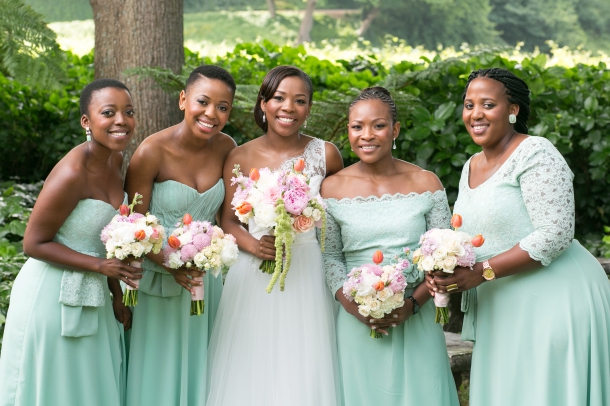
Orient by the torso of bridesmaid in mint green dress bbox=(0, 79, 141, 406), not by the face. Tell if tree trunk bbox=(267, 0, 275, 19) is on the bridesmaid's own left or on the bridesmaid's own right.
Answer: on the bridesmaid's own left

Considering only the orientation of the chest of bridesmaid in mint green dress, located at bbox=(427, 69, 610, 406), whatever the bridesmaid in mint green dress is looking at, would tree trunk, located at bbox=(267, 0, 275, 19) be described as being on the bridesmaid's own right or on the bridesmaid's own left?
on the bridesmaid's own right

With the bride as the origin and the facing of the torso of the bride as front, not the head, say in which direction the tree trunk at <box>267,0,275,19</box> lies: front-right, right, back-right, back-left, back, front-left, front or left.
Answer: back

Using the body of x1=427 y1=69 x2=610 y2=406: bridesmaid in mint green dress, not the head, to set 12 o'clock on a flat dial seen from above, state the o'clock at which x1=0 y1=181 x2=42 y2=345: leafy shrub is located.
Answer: The leafy shrub is roughly at 2 o'clock from the bridesmaid in mint green dress.

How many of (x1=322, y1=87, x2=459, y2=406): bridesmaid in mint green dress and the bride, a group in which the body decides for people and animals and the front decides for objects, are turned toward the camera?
2

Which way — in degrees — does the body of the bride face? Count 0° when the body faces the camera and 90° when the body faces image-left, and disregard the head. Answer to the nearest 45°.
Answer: approximately 0°

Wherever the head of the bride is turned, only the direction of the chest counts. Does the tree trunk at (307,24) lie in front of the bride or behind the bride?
behind

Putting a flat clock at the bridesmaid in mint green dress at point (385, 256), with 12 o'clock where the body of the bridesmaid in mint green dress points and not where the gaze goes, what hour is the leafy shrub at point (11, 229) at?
The leafy shrub is roughly at 4 o'clock from the bridesmaid in mint green dress.

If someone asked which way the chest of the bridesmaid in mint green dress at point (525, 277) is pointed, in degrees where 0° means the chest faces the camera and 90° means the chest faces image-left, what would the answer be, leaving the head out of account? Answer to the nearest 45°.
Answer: approximately 45°

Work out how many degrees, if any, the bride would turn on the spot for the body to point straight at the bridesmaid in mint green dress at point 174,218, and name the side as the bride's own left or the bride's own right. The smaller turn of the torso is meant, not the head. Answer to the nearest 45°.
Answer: approximately 90° to the bride's own right

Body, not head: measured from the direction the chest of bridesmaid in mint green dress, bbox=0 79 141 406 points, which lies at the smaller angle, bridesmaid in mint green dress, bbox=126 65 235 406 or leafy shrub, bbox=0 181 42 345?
the bridesmaid in mint green dress

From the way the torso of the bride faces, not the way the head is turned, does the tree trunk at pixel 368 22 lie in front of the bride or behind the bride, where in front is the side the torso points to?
behind

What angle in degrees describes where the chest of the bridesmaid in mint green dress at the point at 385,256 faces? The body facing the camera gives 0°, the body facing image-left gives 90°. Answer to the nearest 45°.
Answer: approximately 0°
